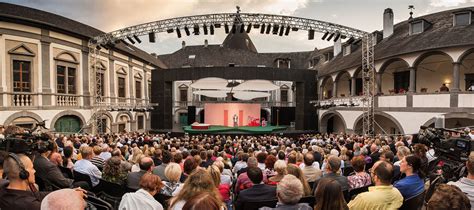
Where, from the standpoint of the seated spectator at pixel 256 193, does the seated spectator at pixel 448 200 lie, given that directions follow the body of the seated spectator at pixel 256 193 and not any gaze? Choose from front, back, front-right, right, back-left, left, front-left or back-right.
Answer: back-right

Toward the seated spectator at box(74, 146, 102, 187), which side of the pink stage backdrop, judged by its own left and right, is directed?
front

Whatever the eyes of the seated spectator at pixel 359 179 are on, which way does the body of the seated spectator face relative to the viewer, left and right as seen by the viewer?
facing away from the viewer

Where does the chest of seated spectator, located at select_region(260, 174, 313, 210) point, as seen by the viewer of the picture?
away from the camera

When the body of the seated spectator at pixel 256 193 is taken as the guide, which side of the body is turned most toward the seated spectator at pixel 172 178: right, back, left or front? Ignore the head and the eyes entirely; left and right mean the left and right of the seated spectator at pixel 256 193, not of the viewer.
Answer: left

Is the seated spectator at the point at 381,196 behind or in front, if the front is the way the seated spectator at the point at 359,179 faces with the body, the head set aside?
behind

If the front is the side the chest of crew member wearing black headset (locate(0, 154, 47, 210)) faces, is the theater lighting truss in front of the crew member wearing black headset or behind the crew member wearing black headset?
in front

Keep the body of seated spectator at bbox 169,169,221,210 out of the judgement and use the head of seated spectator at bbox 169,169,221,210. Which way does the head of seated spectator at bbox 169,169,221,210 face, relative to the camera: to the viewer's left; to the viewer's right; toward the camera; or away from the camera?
away from the camera

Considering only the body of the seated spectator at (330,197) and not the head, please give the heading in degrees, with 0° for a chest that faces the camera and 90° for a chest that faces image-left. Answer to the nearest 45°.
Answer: approximately 180°

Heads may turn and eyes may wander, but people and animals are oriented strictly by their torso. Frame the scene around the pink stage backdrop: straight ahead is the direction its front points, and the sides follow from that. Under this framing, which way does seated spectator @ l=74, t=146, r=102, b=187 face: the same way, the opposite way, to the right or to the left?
the opposite way

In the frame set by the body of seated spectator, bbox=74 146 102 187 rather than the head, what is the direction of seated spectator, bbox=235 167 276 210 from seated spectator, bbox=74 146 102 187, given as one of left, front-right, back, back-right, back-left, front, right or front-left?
right

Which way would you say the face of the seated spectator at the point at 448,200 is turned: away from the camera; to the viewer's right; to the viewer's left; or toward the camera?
away from the camera

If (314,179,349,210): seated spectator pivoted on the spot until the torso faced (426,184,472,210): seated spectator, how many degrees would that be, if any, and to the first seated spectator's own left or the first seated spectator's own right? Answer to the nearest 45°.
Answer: approximately 90° to the first seated spectator's own right

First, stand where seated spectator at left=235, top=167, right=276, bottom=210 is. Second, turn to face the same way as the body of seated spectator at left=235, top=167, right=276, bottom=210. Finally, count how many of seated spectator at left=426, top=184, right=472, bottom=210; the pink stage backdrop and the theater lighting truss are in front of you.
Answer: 2

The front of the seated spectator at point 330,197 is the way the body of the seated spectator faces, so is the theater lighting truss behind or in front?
in front

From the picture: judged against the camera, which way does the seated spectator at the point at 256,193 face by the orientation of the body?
away from the camera

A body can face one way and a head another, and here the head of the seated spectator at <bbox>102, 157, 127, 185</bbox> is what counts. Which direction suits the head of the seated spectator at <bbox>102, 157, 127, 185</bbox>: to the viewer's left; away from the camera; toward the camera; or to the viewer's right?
away from the camera

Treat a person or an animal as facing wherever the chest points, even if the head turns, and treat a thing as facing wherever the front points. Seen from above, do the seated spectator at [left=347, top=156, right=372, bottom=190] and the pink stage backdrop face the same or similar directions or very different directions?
very different directions

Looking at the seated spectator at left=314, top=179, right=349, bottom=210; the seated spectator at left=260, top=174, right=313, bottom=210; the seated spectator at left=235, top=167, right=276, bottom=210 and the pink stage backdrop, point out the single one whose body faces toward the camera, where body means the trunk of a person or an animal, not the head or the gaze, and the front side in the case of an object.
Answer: the pink stage backdrop
